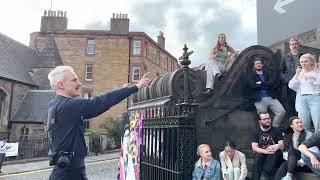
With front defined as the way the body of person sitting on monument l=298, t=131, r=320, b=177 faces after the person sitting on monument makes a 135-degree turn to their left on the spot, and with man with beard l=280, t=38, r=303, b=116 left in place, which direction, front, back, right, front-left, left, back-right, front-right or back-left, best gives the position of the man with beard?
left

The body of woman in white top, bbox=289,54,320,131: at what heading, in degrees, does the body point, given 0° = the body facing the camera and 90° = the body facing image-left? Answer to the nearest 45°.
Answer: approximately 45°

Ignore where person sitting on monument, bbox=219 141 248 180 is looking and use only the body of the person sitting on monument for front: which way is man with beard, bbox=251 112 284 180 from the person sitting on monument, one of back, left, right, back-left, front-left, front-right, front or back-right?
left

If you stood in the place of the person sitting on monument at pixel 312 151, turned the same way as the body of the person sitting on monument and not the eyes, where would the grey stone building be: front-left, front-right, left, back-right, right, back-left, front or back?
right

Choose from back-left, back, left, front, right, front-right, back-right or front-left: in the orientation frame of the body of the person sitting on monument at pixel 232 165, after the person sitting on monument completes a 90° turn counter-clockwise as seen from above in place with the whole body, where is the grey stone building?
back-left

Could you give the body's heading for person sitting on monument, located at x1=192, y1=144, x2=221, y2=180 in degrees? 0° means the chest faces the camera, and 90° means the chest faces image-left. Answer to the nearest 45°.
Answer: approximately 0°

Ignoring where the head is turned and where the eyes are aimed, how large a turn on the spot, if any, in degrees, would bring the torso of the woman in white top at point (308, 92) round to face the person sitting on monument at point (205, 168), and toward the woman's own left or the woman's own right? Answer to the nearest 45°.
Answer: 0° — they already face them

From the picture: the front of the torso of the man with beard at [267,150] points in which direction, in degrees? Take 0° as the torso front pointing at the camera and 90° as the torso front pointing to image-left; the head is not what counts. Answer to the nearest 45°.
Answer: approximately 0°

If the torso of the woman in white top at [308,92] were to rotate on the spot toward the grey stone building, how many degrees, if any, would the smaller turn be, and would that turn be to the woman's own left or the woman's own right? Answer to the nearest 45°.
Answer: approximately 90° to the woman's own right

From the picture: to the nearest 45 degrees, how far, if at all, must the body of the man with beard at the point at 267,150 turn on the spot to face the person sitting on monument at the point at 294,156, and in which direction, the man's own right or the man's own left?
approximately 45° to the man's own left
